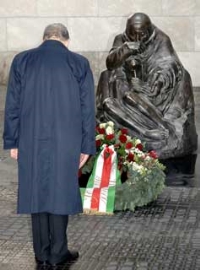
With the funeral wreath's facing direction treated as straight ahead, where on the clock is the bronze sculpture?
The bronze sculpture is roughly at 6 o'clock from the funeral wreath.

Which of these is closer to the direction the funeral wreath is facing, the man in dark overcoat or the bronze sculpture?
the man in dark overcoat

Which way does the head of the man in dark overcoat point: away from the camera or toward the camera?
away from the camera

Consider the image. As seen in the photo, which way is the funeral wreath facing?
toward the camera
